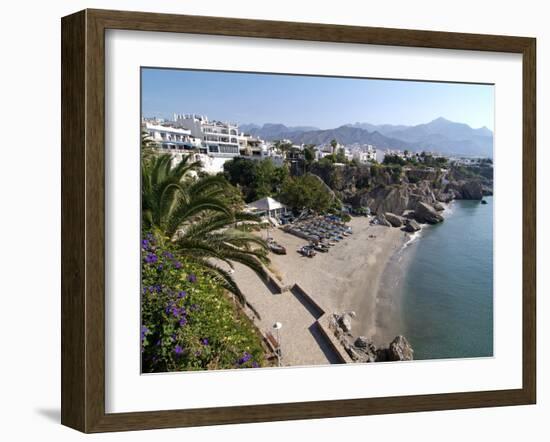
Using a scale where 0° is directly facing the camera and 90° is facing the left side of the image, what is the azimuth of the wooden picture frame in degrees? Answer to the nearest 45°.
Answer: approximately 315°
